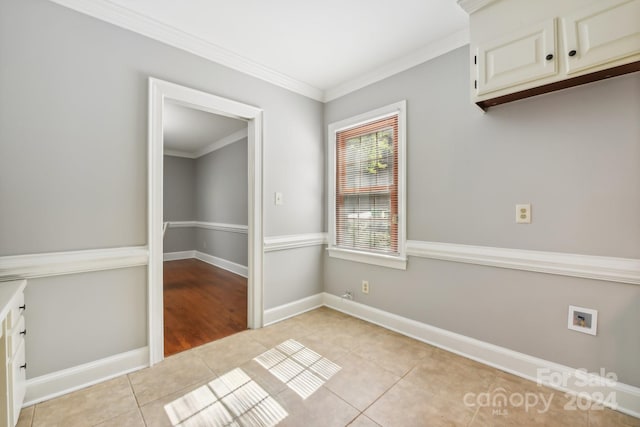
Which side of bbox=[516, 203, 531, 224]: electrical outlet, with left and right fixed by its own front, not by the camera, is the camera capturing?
front

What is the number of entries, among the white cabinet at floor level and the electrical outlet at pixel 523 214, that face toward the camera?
1

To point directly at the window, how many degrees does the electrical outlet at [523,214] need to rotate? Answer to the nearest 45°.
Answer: approximately 90° to its right

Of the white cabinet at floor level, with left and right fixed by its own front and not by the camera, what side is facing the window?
front

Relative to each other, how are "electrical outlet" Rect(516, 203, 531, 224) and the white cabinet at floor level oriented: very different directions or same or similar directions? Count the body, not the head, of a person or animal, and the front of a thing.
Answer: very different directions

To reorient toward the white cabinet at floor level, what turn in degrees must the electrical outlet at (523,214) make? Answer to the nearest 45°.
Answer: approximately 45° to its right

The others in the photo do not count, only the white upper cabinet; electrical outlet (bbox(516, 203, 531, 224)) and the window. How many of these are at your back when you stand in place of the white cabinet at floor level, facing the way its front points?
0

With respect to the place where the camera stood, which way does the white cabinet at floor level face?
facing to the right of the viewer
